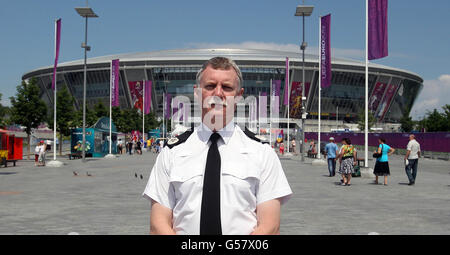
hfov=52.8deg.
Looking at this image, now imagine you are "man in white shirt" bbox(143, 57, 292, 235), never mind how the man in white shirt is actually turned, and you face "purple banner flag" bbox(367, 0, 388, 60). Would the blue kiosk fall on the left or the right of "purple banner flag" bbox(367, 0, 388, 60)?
left

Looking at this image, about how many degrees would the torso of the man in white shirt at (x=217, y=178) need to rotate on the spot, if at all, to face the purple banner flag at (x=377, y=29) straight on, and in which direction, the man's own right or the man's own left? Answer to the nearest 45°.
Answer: approximately 180°

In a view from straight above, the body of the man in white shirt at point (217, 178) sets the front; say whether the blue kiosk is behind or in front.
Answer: behind

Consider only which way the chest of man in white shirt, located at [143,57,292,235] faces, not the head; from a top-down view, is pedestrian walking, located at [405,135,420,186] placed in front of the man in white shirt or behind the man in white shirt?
behind

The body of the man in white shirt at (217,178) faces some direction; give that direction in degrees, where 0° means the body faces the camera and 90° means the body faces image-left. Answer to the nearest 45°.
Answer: approximately 0°

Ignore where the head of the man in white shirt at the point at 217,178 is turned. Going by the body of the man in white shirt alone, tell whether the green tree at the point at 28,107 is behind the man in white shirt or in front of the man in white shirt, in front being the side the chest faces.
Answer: behind

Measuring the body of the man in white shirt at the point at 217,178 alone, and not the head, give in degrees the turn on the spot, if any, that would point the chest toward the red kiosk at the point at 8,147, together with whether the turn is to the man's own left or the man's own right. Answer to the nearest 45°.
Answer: approximately 135° to the man's own right

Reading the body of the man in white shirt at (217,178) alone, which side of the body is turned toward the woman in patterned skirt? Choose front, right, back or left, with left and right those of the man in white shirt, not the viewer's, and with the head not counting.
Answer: back

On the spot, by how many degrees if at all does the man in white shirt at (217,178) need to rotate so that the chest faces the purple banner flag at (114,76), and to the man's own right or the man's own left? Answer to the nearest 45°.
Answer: approximately 180°
